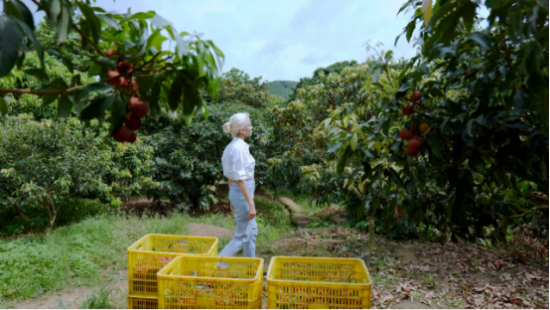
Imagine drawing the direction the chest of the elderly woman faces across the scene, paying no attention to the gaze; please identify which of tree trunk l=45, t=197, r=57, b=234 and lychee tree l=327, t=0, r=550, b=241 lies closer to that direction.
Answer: the lychee tree

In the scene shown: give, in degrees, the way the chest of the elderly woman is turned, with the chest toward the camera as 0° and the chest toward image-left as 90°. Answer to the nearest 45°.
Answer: approximately 270°

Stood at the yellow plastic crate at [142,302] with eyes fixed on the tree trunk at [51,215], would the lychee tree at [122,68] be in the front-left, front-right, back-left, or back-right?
back-left

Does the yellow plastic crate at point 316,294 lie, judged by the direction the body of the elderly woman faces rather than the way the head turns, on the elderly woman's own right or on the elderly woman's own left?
on the elderly woman's own right

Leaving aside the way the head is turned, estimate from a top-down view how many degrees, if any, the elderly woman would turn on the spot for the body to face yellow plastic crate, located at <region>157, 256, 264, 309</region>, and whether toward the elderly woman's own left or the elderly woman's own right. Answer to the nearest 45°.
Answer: approximately 90° to the elderly woman's own right

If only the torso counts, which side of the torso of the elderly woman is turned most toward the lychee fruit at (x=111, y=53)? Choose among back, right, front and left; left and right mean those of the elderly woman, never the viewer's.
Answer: right

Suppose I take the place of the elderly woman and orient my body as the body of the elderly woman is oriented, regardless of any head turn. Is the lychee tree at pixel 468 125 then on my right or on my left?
on my right

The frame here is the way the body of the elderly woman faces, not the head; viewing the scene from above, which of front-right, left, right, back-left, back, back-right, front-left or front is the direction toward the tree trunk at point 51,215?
back-left

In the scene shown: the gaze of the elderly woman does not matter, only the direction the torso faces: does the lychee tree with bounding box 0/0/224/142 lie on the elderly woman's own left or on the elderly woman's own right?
on the elderly woman's own right

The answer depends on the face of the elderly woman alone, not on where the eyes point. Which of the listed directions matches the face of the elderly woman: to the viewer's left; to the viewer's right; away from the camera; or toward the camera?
to the viewer's right
